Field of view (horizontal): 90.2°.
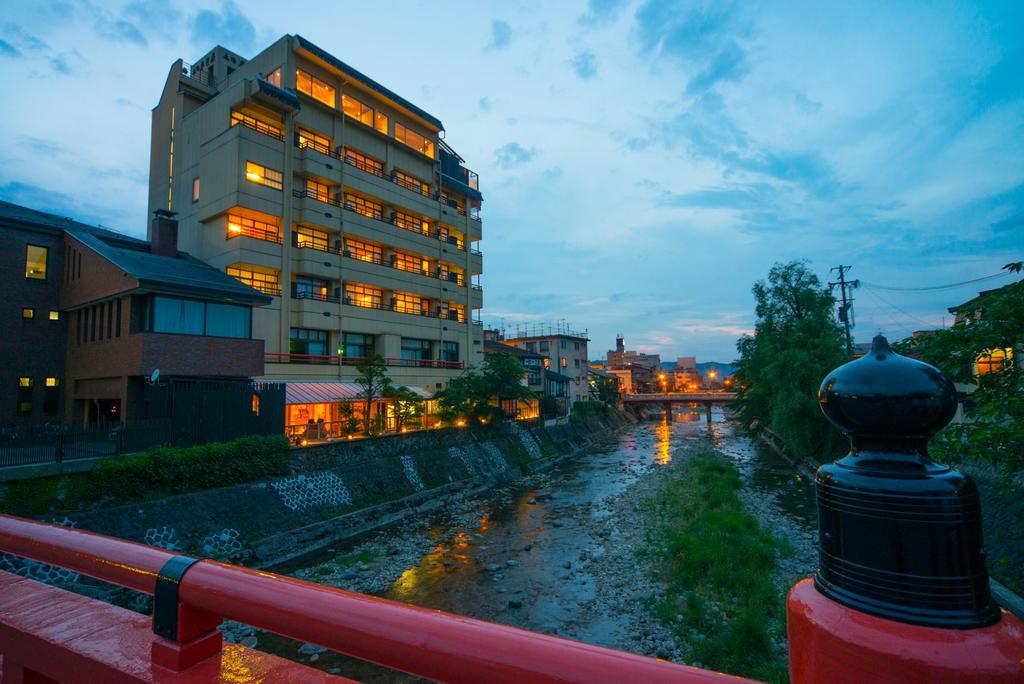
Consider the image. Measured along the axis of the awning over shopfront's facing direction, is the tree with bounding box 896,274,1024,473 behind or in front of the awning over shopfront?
in front

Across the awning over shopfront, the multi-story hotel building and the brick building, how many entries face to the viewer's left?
0

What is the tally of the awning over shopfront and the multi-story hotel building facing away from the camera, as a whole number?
0

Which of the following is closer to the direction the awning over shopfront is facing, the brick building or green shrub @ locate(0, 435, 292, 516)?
the green shrub

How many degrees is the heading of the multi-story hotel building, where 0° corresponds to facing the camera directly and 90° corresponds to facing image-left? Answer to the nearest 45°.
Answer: approximately 315°

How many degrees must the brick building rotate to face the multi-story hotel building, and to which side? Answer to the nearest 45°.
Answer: approximately 90° to its left

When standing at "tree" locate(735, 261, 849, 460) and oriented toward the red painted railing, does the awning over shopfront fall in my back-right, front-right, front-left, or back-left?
front-right

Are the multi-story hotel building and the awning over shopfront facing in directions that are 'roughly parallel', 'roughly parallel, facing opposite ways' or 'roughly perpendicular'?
roughly parallel

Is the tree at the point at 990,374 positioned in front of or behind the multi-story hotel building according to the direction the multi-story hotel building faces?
in front

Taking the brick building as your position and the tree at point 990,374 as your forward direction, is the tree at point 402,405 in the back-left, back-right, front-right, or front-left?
front-left

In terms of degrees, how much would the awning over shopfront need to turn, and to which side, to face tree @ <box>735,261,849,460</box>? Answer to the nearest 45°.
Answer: approximately 45° to its left

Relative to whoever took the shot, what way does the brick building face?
facing the viewer and to the right of the viewer

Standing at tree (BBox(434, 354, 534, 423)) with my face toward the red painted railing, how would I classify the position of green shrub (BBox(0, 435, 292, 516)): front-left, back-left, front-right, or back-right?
front-right

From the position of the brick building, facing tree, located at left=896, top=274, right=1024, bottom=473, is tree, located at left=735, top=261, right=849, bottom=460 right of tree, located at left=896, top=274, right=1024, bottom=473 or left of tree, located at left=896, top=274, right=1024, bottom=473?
left

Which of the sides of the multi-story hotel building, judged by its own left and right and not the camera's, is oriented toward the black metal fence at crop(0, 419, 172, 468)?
right

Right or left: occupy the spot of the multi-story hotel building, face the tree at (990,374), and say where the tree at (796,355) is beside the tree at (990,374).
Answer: left
